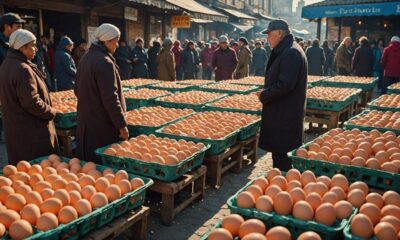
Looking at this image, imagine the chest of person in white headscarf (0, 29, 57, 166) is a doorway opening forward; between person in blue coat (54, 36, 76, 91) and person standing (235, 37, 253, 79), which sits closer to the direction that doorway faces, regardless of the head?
the person standing

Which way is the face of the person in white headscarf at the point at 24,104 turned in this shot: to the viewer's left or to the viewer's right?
to the viewer's right

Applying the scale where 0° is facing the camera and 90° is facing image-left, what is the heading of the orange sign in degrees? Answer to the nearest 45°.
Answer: approximately 0°

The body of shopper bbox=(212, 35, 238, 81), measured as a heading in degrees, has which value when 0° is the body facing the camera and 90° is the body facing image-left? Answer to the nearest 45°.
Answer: approximately 0°

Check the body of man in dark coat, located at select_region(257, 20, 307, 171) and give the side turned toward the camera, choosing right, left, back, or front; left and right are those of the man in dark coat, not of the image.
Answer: left

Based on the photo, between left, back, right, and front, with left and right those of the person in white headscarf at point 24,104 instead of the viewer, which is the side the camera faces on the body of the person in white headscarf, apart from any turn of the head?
right

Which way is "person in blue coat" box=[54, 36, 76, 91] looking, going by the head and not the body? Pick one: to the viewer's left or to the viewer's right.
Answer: to the viewer's right

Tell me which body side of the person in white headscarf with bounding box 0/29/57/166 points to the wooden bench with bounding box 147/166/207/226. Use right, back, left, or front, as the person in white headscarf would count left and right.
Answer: front

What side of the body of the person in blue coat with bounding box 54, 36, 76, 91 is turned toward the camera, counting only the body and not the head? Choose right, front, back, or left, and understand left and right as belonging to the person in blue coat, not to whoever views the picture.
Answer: right

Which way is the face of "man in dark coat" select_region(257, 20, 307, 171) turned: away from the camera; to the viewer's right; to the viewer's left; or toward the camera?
to the viewer's left

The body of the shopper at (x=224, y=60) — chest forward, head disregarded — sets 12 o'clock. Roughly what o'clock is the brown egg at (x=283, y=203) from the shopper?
The brown egg is roughly at 12 o'clock from the shopper.

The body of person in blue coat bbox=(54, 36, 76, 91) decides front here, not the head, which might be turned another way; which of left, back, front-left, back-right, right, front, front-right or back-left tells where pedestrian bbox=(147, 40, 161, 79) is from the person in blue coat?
front-left

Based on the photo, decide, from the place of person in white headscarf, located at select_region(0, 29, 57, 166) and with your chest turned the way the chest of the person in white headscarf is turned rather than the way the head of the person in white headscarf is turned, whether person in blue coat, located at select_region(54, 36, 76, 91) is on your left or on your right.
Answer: on your left
